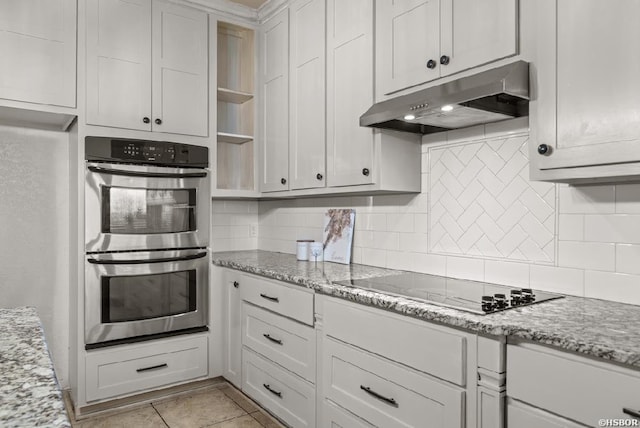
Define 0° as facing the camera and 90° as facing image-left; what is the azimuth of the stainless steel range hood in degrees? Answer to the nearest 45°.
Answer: approximately 45°

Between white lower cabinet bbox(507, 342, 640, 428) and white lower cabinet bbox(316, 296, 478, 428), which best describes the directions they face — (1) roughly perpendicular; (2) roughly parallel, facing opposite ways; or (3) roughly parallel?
roughly parallel

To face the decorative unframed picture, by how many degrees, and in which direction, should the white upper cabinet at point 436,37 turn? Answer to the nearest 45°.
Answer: approximately 90° to its right

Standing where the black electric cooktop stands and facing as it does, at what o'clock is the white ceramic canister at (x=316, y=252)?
The white ceramic canister is roughly at 3 o'clock from the black electric cooktop.

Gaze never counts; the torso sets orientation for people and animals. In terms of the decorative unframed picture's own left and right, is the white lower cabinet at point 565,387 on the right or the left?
on its left

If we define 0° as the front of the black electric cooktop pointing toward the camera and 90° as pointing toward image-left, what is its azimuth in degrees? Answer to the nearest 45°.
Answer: approximately 45°

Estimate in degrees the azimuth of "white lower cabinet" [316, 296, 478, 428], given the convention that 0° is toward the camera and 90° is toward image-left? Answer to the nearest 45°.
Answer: approximately 45°

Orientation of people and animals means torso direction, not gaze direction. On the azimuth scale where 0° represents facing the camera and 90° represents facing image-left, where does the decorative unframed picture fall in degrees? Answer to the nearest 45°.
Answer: approximately 45°

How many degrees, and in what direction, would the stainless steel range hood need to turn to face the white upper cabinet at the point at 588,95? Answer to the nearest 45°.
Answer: approximately 90° to its left

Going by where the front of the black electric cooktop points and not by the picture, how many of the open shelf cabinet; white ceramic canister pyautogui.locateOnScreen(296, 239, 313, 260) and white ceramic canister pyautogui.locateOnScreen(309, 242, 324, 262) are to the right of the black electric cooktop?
3

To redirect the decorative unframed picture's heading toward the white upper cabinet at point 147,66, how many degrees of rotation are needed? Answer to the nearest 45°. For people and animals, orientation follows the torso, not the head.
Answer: approximately 45° to its right

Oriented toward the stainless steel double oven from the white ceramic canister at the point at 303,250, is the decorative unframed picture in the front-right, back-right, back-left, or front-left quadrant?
back-left

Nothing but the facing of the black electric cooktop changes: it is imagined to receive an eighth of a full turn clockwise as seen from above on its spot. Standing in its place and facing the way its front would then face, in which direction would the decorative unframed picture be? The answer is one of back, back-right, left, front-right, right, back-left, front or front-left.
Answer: front-right
